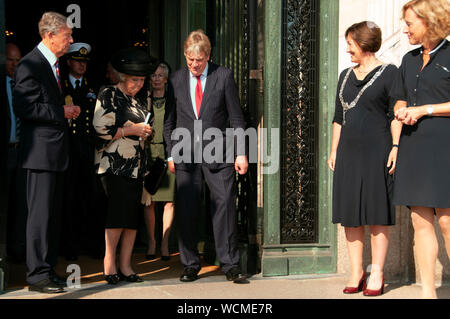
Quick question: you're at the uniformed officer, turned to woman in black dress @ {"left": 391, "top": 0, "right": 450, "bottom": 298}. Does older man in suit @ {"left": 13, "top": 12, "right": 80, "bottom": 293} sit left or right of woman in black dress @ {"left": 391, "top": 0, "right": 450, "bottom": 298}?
right

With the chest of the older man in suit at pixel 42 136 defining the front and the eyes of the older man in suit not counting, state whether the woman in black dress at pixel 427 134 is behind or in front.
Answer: in front

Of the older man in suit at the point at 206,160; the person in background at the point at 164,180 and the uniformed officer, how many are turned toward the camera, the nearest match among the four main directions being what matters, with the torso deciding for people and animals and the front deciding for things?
3

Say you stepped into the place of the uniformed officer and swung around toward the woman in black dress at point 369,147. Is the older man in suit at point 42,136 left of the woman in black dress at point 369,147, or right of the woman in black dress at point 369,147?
right

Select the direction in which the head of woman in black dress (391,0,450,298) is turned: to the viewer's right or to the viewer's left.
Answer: to the viewer's left

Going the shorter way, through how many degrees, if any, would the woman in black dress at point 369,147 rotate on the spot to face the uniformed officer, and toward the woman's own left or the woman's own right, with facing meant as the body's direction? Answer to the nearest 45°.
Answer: approximately 90° to the woman's own right

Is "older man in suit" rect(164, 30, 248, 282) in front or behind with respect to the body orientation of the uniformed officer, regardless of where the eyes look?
in front

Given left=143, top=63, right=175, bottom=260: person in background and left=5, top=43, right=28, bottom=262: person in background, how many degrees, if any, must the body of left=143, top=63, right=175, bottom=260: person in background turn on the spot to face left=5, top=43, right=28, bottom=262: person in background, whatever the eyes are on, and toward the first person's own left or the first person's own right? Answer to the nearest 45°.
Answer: approximately 90° to the first person's own right

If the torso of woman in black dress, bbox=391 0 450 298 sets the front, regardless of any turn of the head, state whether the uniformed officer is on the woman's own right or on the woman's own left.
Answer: on the woman's own right

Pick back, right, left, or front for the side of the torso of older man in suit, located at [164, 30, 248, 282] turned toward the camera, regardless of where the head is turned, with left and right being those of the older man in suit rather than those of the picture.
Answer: front

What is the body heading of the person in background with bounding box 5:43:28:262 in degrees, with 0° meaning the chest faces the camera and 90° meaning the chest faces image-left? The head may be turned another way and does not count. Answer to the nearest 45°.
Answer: approximately 0°

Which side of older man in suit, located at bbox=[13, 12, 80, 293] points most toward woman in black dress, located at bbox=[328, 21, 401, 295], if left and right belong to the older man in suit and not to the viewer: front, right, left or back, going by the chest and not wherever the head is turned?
front

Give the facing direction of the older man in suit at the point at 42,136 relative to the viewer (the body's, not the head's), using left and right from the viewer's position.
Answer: facing to the right of the viewer

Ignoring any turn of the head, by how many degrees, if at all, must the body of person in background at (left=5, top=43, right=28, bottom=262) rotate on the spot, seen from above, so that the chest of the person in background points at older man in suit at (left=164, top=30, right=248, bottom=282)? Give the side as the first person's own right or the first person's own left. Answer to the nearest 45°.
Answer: approximately 45° to the first person's own left

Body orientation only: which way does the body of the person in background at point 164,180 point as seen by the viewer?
toward the camera

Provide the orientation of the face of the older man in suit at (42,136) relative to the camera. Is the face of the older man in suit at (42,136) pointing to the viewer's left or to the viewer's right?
to the viewer's right

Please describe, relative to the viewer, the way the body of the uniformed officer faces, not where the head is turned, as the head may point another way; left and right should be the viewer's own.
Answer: facing the viewer

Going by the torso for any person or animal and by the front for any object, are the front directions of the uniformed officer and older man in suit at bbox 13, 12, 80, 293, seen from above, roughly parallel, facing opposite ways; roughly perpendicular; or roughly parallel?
roughly perpendicular
